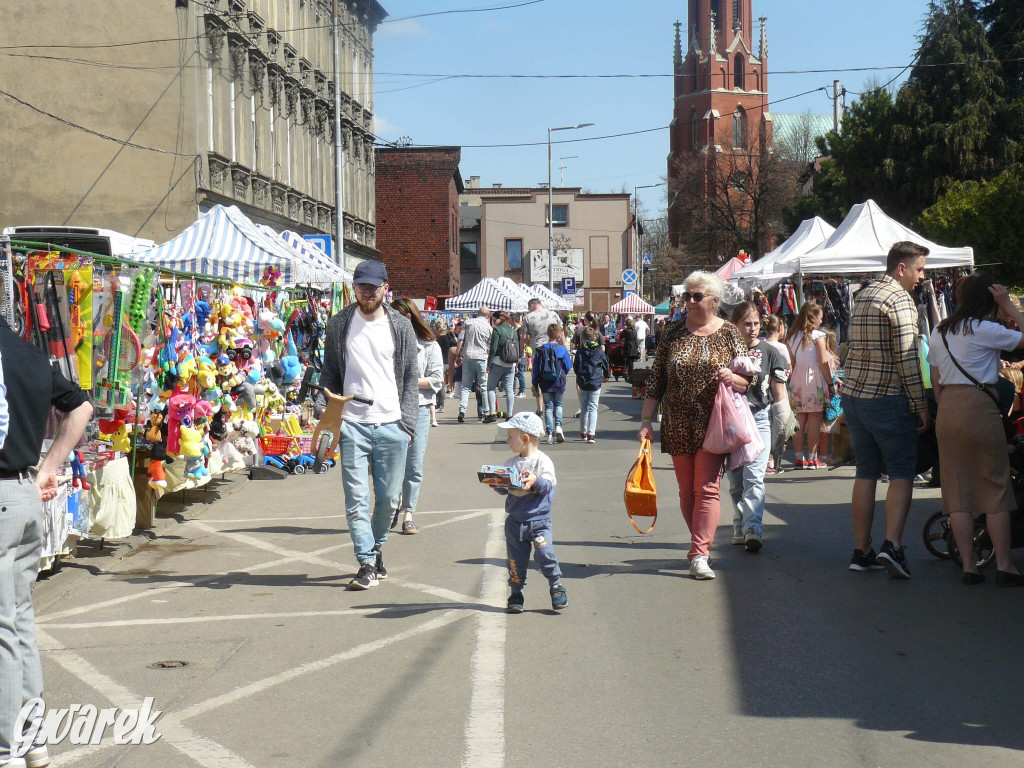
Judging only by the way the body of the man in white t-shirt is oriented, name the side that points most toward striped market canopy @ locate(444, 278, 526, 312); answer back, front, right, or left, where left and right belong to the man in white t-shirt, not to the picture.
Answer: back

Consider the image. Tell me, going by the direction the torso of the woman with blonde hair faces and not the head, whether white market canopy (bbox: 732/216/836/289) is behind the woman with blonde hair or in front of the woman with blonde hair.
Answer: behind

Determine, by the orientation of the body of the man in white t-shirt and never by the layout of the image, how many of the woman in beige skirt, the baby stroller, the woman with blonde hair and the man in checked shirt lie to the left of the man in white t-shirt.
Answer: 4

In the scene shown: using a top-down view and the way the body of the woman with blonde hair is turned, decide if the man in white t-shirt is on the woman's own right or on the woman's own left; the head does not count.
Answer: on the woman's own right

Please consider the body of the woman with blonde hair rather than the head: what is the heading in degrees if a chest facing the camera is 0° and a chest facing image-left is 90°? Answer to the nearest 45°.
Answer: approximately 0°

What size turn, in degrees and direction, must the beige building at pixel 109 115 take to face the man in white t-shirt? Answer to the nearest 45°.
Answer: approximately 45° to its right

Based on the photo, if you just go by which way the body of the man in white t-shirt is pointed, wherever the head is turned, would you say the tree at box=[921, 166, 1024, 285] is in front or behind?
behind

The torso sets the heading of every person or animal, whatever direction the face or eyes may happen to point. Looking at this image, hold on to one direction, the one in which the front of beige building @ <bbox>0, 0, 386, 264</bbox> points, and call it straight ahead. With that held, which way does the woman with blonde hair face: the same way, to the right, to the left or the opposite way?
to the right

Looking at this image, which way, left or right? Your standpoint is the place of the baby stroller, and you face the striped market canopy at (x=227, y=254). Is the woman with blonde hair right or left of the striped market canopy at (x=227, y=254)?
left
